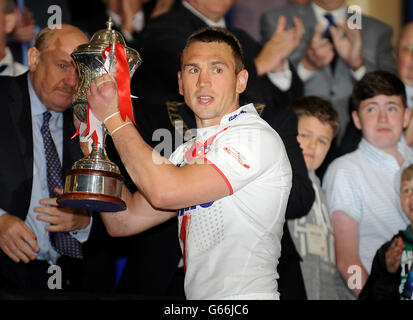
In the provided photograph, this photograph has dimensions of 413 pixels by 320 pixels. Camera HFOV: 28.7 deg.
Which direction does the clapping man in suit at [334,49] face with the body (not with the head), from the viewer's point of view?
toward the camera

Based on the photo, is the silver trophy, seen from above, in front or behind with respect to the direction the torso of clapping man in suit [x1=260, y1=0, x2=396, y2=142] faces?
in front
